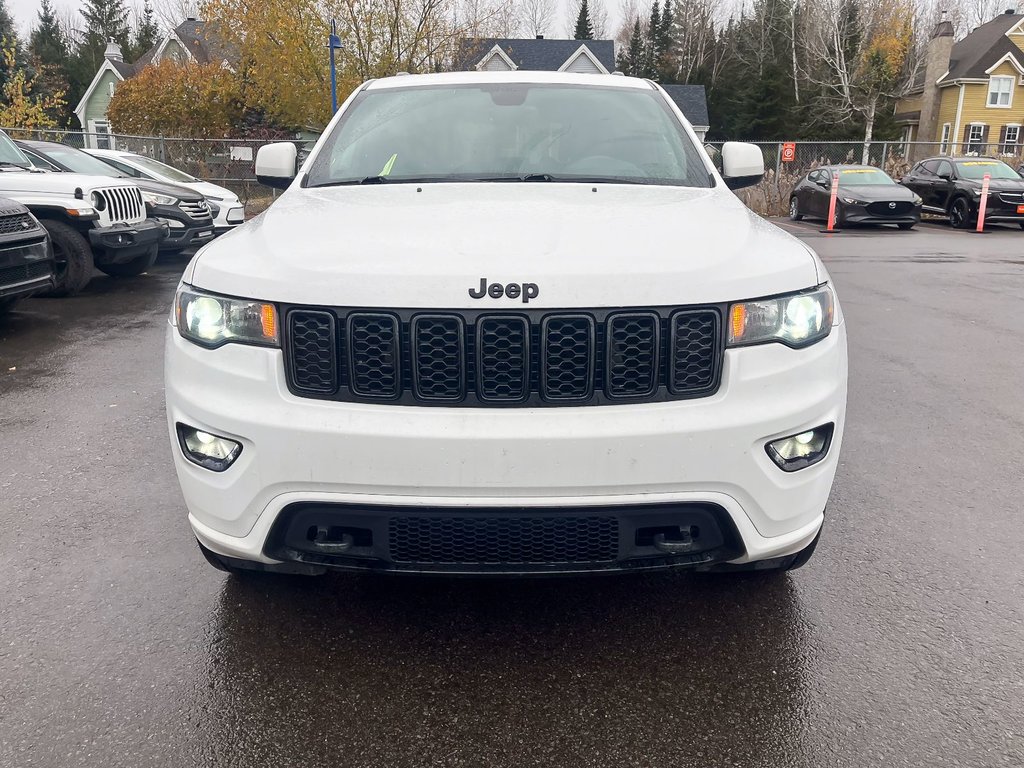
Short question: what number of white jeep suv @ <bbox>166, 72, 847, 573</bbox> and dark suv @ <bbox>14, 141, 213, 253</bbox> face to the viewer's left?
0

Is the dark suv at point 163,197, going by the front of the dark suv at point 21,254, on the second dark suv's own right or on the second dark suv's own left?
on the second dark suv's own left

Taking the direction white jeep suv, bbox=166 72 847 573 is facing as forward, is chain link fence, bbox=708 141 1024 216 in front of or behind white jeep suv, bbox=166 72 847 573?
behind

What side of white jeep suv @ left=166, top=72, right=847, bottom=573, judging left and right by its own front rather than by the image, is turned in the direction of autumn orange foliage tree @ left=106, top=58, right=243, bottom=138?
back

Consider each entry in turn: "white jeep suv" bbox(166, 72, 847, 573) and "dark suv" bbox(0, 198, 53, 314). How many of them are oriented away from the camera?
0

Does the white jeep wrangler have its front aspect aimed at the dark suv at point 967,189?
no

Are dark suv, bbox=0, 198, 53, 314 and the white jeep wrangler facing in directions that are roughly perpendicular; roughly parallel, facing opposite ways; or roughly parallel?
roughly parallel

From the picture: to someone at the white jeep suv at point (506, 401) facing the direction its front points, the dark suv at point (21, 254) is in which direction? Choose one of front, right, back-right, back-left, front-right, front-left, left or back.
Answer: back-right

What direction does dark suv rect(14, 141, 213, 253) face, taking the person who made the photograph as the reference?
facing the viewer and to the right of the viewer

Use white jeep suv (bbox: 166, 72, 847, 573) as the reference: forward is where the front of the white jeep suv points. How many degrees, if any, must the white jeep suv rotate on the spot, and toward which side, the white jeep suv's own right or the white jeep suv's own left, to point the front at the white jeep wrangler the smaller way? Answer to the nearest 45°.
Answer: approximately 135° to the white jeep suv's own right

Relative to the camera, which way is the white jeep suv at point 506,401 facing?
toward the camera

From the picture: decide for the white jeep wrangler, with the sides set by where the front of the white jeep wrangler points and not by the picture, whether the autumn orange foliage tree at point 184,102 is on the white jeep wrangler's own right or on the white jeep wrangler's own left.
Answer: on the white jeep wrangler's own left

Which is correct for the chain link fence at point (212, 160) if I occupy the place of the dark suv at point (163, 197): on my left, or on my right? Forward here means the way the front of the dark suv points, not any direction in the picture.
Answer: on my left

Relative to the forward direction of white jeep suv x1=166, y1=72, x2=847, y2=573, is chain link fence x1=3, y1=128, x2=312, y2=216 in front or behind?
behind

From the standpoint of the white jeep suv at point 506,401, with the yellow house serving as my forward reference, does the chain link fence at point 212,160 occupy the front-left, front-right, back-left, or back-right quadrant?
front-left

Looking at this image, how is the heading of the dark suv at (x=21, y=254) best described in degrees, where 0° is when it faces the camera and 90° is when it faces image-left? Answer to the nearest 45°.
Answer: approximately 315°

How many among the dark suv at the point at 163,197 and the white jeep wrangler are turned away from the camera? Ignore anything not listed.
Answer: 0
